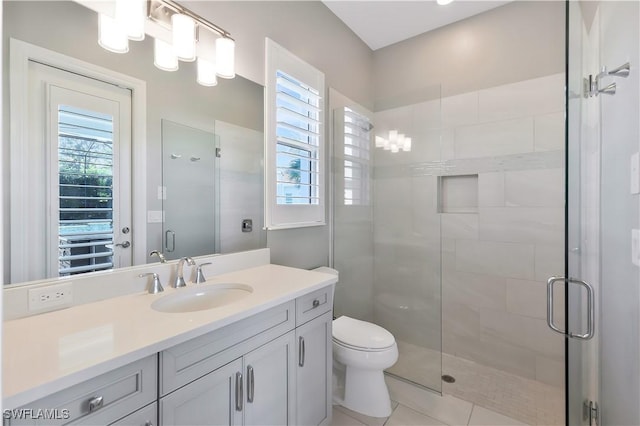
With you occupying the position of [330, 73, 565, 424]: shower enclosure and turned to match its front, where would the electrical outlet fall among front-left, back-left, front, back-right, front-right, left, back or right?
front

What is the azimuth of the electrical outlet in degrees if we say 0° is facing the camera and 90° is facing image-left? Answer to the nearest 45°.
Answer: approximately 315°

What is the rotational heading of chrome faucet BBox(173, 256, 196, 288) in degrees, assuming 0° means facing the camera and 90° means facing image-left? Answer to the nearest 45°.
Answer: approximately 315°

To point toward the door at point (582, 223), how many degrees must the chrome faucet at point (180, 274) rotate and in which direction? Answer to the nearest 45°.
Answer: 0° — it already faces it

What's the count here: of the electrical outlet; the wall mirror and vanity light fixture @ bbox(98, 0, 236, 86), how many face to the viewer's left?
0

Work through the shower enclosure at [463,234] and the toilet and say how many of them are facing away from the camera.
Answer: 0

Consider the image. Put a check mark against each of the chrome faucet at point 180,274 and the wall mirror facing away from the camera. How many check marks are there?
0

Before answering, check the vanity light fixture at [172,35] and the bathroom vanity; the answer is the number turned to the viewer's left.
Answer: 0

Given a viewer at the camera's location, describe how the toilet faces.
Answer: facing the viewer and to the right of the viewer

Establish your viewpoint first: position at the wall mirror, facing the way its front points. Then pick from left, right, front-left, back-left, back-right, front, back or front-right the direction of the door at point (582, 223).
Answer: front

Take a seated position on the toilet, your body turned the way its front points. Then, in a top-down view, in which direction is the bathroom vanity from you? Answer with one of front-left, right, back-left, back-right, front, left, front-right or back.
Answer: right

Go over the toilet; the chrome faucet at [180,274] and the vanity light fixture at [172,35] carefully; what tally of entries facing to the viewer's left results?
0

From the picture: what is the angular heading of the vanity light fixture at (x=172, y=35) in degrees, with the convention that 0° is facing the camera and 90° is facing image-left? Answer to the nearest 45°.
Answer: approximately 315°
